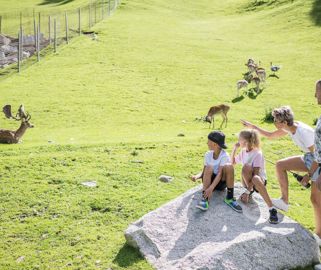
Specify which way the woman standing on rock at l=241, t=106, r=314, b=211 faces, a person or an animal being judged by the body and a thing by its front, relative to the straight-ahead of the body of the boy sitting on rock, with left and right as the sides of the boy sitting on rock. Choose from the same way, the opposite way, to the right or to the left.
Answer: to the right

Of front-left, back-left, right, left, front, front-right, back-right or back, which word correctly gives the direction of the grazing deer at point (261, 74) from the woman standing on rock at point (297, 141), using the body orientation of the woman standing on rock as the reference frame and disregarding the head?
right

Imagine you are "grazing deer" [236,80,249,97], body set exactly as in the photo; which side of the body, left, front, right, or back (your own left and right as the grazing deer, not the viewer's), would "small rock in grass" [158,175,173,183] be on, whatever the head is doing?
left

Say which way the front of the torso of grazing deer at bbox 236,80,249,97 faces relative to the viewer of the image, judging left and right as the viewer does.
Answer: facing to the left of the viewer

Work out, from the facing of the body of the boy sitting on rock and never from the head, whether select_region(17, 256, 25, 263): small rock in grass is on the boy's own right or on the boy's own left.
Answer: on the boy's own right

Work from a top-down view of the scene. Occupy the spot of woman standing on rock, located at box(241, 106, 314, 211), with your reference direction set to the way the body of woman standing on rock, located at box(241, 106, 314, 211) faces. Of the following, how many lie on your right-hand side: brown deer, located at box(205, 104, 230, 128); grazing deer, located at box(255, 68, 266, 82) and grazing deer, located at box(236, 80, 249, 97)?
3

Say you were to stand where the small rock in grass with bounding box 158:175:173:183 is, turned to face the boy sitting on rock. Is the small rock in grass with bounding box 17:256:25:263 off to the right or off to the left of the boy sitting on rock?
right

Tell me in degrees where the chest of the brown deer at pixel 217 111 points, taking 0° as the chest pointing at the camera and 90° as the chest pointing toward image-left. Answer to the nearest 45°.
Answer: approximately 90°

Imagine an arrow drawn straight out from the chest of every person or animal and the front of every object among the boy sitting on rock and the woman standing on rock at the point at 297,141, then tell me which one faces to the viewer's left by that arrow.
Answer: the woman standing on rock

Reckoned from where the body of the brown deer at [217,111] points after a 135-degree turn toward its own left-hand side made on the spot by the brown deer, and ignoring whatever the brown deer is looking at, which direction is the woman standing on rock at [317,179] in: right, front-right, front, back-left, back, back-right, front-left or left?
front-right

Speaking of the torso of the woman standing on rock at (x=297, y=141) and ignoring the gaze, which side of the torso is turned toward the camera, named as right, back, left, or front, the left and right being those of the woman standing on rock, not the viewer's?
left

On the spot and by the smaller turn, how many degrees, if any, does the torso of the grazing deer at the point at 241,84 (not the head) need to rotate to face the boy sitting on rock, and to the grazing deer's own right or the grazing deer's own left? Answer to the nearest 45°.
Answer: approximately 90° to the grazing deer's own left
